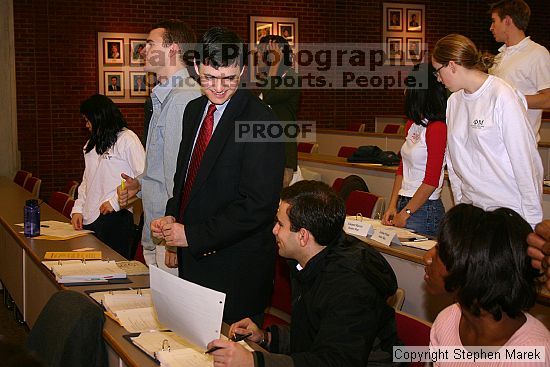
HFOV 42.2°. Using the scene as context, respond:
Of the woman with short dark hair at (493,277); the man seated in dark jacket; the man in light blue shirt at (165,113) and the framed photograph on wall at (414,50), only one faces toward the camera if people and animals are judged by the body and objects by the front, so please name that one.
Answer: the framed photograph on wall

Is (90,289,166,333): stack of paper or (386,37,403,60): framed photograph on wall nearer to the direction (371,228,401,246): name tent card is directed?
the stack of paper

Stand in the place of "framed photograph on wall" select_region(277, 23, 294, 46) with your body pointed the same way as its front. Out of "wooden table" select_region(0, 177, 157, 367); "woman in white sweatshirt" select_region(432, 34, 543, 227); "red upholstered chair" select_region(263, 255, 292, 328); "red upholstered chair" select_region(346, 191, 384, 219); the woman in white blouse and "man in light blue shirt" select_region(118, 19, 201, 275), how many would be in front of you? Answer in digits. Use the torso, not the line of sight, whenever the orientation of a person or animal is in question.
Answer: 6

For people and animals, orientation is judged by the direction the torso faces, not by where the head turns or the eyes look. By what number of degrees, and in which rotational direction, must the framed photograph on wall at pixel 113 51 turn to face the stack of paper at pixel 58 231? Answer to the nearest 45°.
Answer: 0° — it already faces it

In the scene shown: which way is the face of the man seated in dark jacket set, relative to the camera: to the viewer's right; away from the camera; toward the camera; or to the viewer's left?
to the viewer's left

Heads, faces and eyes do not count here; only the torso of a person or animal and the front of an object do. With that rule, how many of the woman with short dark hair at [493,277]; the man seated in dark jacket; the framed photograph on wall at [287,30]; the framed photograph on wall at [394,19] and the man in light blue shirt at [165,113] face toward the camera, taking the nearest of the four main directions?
2

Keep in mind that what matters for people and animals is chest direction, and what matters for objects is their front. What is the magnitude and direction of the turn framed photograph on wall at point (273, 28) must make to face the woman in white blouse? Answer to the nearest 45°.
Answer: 0° — it already faces them

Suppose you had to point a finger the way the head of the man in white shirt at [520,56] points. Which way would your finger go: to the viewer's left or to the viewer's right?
to the viewer's left

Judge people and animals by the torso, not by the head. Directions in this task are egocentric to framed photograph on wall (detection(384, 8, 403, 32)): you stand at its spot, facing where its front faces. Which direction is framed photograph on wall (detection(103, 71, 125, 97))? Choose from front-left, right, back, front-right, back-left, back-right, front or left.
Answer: front-right

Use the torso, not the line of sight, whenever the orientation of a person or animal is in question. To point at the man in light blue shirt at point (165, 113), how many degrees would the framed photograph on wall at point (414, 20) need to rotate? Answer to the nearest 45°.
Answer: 0° — it already faces them

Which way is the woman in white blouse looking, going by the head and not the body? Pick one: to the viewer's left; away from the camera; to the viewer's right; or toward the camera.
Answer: to the viewer's left
